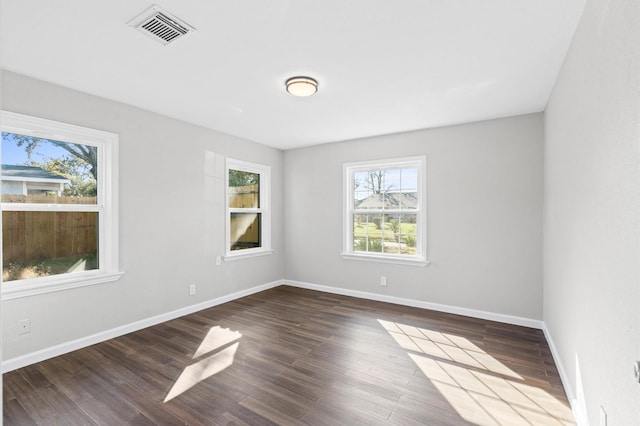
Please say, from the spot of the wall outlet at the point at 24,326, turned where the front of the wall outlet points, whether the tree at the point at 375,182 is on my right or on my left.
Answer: on my left

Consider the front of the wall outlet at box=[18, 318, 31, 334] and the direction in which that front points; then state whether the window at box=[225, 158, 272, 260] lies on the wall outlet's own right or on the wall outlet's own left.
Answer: on the wall outlet's own left

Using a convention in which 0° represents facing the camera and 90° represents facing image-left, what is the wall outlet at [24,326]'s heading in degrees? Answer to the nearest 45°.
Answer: approximately 0°

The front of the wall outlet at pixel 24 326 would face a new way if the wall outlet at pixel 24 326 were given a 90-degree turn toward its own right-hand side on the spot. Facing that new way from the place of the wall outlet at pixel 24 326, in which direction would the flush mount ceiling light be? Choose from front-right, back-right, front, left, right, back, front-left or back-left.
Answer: back-left

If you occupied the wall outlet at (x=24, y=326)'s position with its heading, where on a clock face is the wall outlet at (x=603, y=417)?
the wall outlet at (x=603, y=417) is roughly at 11 o'clock from the wall outlet at (x=24, y=326).

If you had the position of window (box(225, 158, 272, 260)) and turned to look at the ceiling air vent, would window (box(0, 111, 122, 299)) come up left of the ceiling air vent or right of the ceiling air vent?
right

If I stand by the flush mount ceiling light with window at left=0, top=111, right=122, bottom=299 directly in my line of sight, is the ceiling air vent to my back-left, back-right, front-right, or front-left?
front-left
